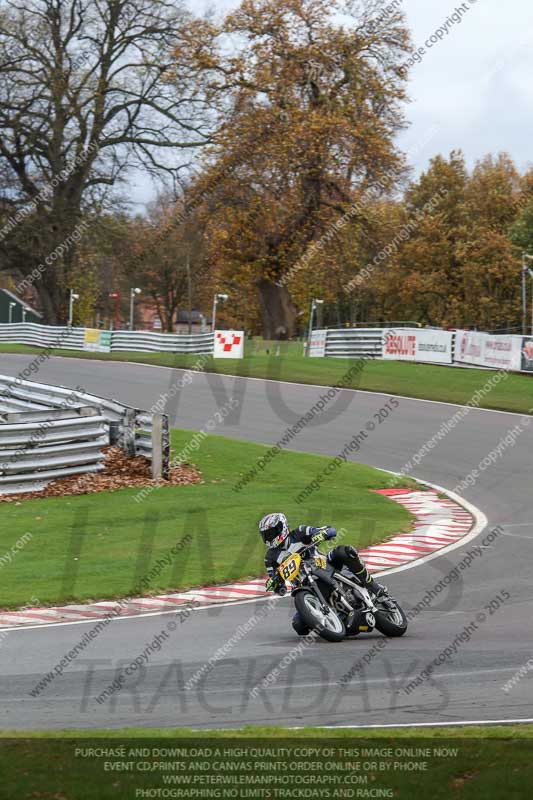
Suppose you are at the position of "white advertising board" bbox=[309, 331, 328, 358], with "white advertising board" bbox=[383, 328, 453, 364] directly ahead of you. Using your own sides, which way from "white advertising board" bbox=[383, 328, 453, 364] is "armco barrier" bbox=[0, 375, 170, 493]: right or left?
right

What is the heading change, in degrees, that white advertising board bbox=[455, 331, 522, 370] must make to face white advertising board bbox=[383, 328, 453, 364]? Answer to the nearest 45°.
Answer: approximately 135° to its right

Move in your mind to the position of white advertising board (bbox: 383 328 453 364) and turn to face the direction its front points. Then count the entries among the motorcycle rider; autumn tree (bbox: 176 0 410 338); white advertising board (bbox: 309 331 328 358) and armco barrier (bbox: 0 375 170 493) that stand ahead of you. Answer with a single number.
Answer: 2

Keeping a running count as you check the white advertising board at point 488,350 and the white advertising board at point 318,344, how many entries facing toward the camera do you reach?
2

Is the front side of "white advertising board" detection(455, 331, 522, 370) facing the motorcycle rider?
yes

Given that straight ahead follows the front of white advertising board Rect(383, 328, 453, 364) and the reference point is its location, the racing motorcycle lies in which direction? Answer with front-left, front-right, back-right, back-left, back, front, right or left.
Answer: front

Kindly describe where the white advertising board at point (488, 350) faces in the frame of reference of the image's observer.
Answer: facing the viewer

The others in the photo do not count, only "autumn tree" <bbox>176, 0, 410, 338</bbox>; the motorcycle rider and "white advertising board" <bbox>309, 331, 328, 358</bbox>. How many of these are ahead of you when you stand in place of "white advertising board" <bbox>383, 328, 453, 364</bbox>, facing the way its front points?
1

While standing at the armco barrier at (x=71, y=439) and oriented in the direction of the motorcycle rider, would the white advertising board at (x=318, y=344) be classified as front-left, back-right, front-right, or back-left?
back-left

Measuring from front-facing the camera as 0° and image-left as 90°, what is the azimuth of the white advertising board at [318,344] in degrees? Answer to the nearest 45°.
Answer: approximately 0°

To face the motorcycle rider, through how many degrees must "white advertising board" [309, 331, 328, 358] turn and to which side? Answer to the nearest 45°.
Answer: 0° — it already faces them

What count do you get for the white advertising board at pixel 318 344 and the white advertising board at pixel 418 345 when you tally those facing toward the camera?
2

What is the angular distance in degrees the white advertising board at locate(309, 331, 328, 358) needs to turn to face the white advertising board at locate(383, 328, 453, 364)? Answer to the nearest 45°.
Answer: approximately 45° to its left

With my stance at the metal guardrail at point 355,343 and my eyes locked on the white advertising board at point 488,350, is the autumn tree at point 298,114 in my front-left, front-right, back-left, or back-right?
back-left
